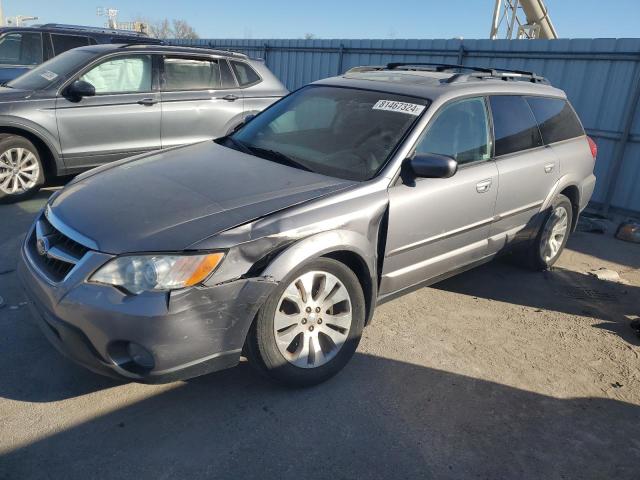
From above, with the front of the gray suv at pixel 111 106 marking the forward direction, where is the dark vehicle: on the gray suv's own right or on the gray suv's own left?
on the gray suv's own right

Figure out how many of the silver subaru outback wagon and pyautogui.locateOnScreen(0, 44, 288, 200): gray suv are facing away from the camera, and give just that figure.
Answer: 0

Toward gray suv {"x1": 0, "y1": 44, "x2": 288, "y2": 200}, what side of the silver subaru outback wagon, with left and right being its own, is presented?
right

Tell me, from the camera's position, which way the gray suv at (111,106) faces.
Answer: facing the viewer and to the left of the viewer
